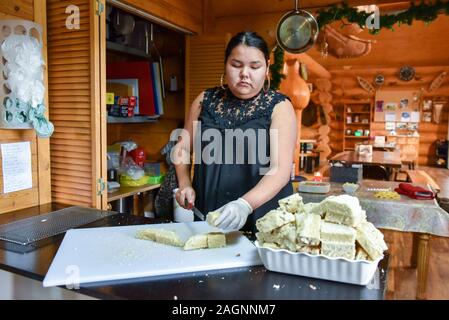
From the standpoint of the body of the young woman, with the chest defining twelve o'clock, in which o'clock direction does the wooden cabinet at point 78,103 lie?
The wooden cabinet is roughly at 4 o'clock from the young woman.

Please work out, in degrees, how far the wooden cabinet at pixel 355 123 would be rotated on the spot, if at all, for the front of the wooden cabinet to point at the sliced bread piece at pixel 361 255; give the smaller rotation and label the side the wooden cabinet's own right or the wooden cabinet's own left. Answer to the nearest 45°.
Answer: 0° — it already faces it

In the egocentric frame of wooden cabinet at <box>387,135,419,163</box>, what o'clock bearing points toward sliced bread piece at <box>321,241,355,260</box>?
The sliced bread piece is roughly at 12 o'clock from the wooden cabinet.

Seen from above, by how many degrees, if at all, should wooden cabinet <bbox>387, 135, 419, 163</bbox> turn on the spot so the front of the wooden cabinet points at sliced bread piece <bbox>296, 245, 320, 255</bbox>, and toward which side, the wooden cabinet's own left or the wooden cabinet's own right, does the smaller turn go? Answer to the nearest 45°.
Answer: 0° — it already faces it

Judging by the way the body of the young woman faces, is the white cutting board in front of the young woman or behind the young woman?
in front

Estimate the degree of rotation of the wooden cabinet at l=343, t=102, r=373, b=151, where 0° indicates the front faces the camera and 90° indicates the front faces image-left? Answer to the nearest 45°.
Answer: approximately 0°
